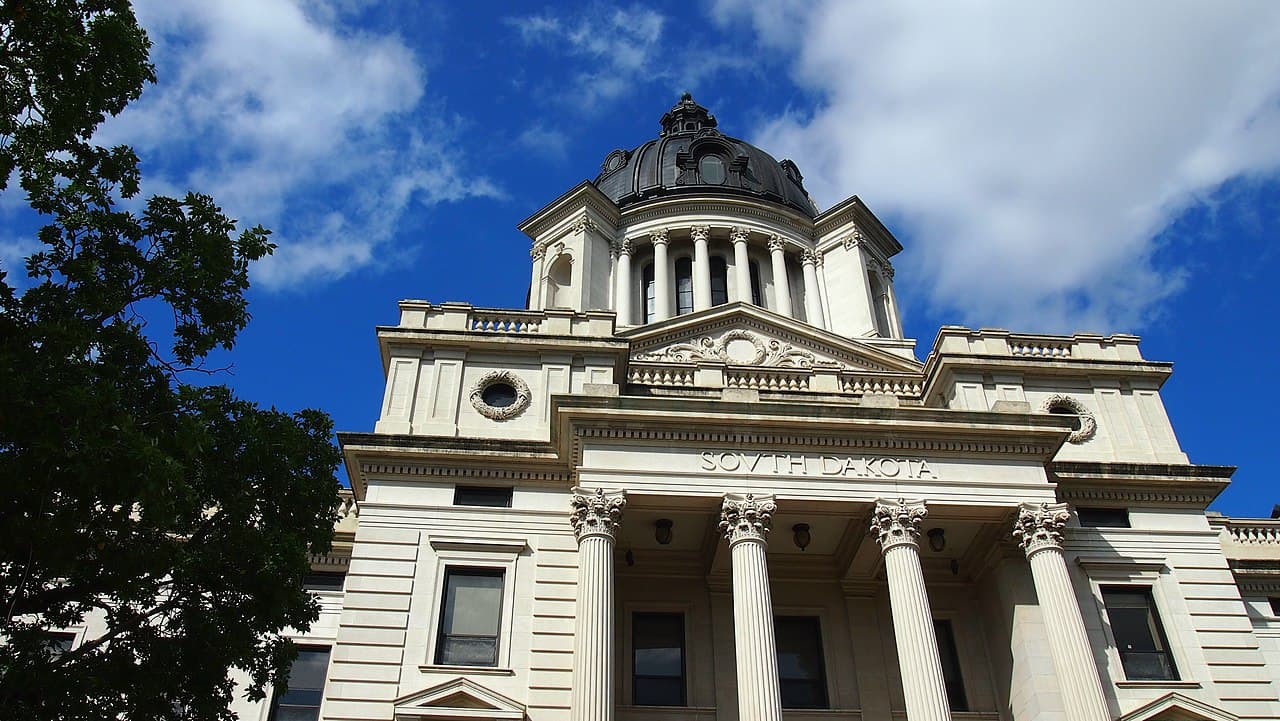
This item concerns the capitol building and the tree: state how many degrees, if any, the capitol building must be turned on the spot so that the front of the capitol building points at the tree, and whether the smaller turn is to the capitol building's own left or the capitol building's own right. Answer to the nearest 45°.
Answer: approximately 45° to the capitol building's own right

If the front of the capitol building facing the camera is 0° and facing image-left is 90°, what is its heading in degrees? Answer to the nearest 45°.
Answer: approximately 0°
